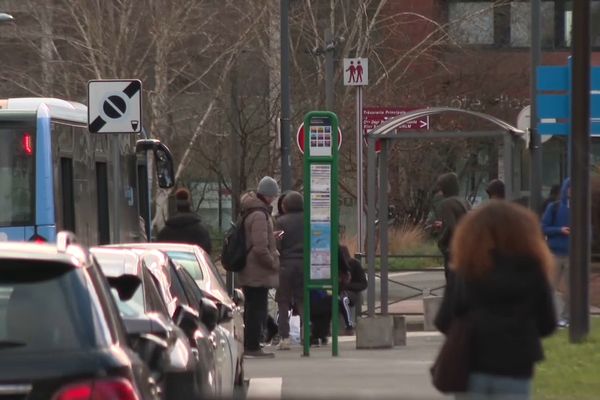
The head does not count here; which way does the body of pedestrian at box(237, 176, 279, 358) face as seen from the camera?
to the viewer's right

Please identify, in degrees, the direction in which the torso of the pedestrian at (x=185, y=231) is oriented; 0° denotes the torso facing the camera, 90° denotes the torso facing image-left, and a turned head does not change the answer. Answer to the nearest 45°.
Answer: approximately 180°

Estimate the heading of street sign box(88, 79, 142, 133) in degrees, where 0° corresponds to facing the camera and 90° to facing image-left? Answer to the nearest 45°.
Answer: approximately 0°

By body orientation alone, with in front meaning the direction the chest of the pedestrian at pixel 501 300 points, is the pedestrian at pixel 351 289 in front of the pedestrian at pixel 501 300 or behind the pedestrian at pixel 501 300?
in front

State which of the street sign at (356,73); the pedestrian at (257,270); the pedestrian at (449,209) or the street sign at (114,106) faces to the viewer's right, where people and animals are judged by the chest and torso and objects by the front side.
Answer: the pedestrian at (257,270)

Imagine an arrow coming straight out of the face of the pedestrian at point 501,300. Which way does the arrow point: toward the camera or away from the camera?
away from the camera

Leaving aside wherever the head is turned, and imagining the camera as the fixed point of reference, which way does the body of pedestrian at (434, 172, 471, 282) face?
to the viewer's left

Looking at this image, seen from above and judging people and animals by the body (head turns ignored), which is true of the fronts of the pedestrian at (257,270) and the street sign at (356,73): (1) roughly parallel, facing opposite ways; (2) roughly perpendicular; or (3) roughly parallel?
roughly perpendicular

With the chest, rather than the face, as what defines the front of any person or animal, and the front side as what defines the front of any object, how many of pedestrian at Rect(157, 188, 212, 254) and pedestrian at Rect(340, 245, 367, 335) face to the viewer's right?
0

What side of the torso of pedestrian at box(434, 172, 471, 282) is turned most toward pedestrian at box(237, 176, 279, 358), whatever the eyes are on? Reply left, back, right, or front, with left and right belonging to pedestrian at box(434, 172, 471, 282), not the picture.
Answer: left
